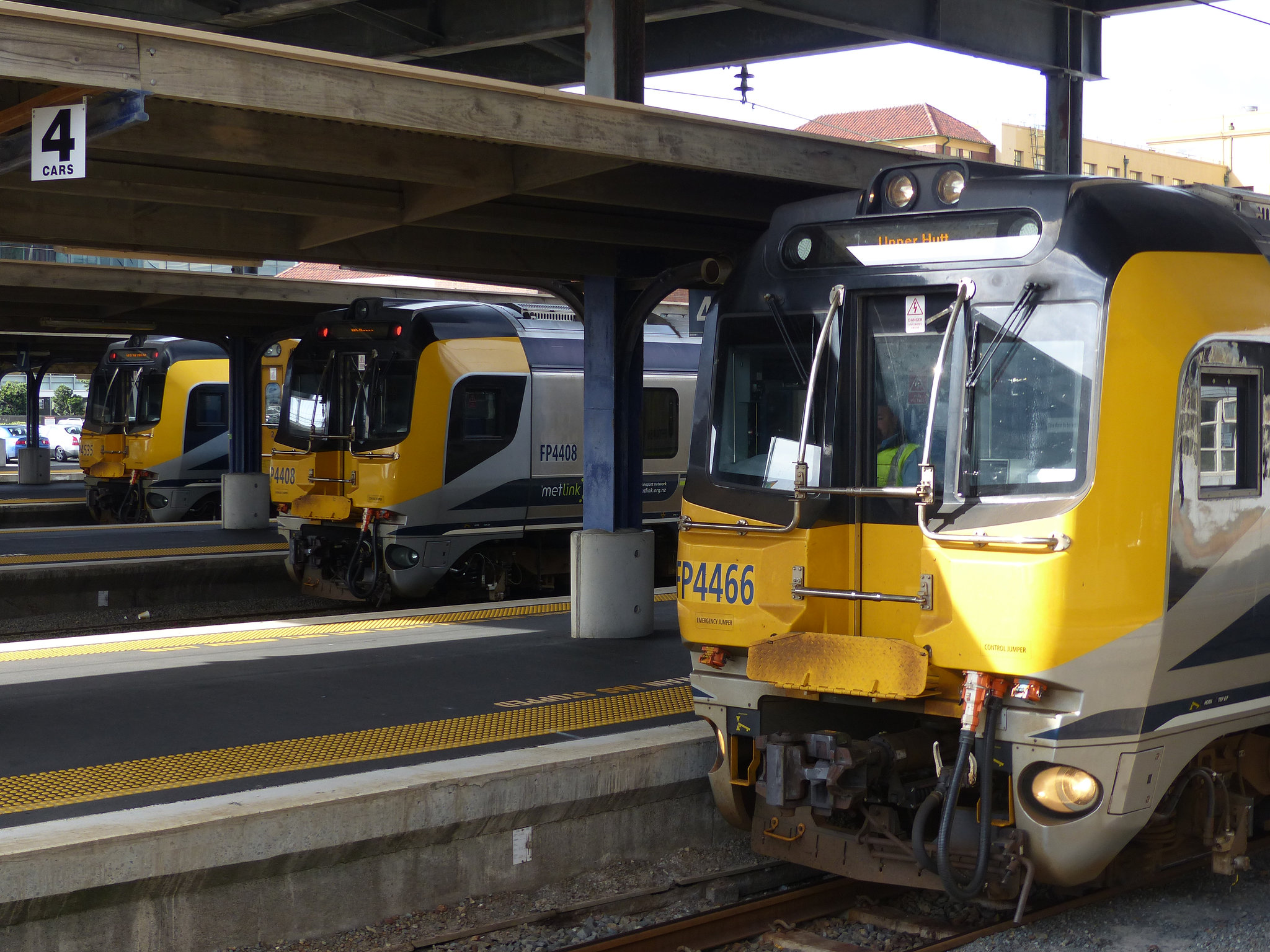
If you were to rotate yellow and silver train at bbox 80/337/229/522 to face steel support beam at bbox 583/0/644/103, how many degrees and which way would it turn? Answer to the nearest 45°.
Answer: approximately 45° to its left

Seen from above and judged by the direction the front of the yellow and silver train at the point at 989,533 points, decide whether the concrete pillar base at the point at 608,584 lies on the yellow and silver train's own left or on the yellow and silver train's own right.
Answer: on the yellow and silver train's own right

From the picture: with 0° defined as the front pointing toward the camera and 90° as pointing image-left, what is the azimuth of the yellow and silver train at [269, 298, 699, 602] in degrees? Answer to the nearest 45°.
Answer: approximately 45°

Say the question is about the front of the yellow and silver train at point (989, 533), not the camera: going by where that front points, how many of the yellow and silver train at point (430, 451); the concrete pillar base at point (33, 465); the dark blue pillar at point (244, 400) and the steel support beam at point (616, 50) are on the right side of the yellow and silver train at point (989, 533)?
4

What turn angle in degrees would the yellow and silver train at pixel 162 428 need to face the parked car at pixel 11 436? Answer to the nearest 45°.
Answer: approximately 135° to its right

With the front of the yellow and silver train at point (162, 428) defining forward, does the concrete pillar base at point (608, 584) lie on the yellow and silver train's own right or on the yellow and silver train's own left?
on the yellow and silver train's own left

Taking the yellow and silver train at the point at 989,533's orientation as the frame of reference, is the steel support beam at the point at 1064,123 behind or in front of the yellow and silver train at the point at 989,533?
behind

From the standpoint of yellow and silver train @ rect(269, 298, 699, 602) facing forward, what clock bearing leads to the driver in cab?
The driver in cab is roughly at 10 o'clock from the yellow and silver train.

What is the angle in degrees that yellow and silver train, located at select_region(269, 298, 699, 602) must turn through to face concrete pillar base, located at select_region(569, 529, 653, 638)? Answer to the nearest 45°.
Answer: approximately 45° to its left
